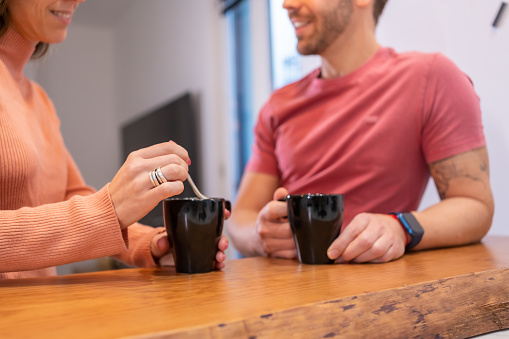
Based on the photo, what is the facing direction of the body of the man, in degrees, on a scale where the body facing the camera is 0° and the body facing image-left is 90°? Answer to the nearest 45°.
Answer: approximately 45°

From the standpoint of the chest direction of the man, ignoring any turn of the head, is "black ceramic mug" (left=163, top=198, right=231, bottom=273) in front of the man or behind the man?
in front

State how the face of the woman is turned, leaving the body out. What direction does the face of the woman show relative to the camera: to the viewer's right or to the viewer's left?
to the viewer's right

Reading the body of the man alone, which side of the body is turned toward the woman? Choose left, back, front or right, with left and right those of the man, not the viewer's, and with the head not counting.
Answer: front
